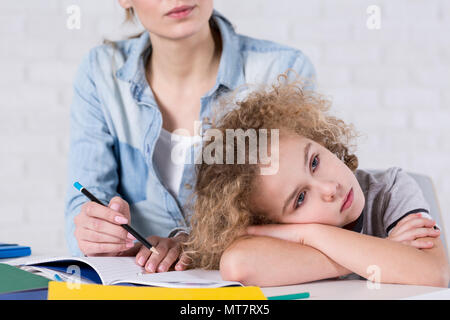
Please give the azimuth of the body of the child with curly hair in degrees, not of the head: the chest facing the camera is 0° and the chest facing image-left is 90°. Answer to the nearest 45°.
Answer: approximately 0°

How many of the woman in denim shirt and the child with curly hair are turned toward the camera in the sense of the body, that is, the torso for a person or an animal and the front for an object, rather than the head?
2
